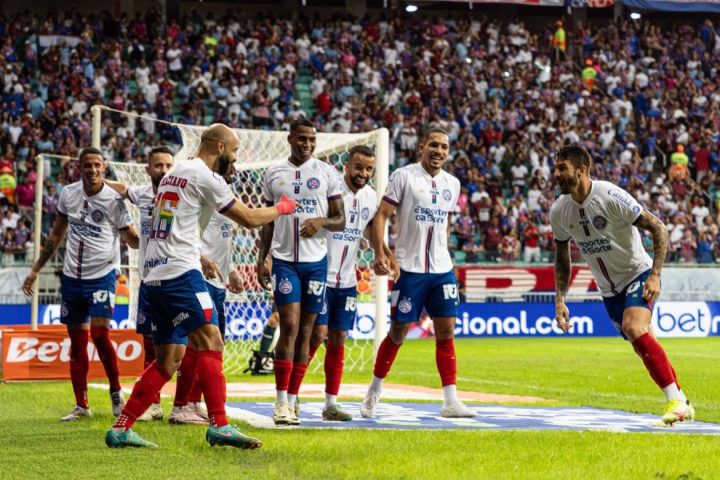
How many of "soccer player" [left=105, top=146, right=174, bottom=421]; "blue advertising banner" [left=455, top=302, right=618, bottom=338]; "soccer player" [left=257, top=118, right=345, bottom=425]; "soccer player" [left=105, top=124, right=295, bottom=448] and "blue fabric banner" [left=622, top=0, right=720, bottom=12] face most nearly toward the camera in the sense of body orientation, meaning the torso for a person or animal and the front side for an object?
4

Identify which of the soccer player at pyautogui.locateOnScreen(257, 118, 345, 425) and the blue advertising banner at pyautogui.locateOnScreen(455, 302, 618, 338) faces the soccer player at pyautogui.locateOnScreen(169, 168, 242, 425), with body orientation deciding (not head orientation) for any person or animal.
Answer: the blue advertising banner

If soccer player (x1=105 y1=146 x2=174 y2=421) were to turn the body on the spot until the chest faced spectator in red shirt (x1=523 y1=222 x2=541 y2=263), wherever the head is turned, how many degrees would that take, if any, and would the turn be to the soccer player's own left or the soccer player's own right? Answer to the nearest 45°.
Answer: approximately 135° to the soccer player's own left

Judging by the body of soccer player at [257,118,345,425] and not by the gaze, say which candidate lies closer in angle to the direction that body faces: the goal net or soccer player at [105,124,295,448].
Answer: the soccer player

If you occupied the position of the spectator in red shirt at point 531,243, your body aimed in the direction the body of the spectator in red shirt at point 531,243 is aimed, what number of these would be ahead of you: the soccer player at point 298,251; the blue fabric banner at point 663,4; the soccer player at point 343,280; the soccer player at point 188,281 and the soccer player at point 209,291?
4

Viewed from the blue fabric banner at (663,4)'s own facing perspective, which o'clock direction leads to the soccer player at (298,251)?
The soccer player is roughly at 12 o'clock from the blue fabric banner.

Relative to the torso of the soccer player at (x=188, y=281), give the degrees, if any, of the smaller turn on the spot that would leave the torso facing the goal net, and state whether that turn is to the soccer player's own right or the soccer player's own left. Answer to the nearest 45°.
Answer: approximately 45° to the soccer player's own left

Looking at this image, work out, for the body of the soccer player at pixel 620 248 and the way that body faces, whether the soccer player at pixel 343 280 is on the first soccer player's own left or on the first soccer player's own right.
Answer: on the first soccer player's own right

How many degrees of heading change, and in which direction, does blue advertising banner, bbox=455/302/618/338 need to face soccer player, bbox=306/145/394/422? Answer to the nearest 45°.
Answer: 0° — it already faces them

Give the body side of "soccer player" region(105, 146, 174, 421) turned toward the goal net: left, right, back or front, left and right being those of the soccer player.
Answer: back
